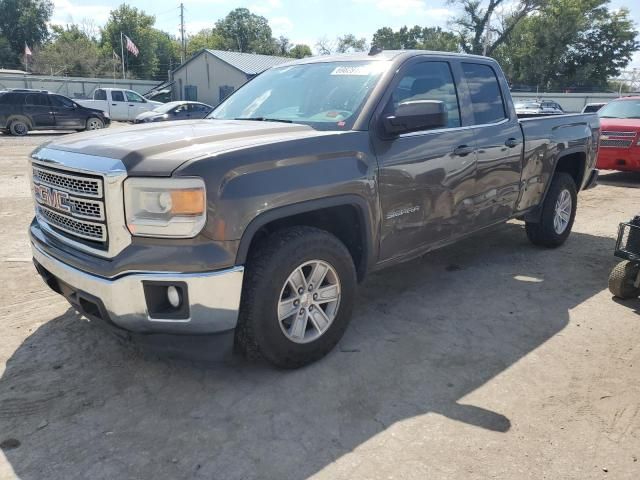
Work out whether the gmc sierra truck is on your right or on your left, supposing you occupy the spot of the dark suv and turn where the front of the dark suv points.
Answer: on your right

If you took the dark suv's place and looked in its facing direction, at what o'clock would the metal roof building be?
The metal roof building is roughly at 10 o'clock from the dark suv.

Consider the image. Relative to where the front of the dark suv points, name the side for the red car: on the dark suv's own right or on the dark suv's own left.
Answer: on the dark suv's own right

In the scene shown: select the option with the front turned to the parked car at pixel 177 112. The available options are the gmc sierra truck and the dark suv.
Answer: the dark suv

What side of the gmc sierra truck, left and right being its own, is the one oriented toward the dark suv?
right

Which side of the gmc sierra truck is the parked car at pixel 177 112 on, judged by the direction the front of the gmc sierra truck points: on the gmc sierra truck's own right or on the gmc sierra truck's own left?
on the gmc sierra truck's own right

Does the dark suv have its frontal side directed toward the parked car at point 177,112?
yes

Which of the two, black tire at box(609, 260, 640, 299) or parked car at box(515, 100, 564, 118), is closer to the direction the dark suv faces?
the parked car

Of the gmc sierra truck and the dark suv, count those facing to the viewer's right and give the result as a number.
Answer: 1

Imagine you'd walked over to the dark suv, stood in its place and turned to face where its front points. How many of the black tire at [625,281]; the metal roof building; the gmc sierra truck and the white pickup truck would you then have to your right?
2

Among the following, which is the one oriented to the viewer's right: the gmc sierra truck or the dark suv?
the dark suv

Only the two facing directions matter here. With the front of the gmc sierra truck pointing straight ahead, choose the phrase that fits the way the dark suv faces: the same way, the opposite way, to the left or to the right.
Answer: the opposite way

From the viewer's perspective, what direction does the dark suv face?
to the viewer's right
